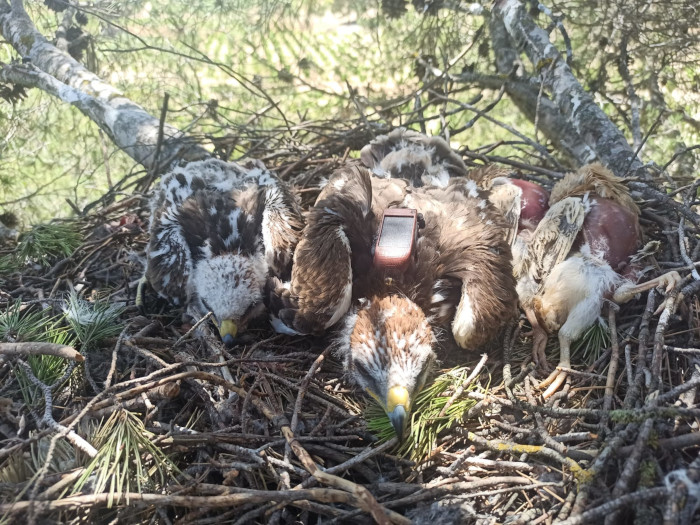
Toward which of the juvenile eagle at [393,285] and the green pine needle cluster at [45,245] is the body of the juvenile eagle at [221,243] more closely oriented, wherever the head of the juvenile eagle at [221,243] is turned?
the juvenile eagle

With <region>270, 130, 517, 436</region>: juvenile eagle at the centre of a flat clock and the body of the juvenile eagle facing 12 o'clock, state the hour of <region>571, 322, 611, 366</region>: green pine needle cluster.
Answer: The green pine needle cluster is roughly at 9 o'clock from the juvenile eagle.

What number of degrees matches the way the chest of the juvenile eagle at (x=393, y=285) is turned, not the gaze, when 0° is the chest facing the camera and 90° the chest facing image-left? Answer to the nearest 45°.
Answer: approximately 0°

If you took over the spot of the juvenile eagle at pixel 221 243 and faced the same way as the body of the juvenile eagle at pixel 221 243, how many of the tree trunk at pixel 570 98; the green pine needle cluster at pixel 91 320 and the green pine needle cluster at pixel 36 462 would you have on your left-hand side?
1

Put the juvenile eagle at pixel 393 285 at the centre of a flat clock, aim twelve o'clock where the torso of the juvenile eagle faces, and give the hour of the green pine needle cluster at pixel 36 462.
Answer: The green pine needle cluster is roughly at 2 o'clock from the juvenile eagle.

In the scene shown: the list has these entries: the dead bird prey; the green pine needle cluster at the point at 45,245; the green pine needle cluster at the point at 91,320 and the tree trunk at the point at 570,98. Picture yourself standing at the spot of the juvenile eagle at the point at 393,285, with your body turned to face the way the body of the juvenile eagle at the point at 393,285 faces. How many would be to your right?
2

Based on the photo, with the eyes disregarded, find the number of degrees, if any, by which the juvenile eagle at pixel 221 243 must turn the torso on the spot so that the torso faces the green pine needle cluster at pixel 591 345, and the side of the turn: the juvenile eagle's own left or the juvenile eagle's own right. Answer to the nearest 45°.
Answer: approximately 45° to the juvenile eagle's own left

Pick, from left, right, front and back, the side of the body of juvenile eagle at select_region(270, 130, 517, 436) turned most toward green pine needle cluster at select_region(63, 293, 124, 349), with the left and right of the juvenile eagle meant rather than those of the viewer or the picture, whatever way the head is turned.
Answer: right

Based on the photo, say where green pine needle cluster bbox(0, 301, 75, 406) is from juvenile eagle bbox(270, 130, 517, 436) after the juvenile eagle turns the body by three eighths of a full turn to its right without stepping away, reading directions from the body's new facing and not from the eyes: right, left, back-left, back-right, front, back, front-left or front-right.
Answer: front-left

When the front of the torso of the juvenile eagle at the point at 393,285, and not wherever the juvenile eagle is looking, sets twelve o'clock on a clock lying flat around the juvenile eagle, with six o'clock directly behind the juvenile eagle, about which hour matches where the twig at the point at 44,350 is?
The twig is roughly at 2 o'clock from the juvenile eagle.

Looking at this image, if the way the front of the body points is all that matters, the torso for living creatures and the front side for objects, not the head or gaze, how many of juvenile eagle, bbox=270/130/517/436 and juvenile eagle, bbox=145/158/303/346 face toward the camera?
2

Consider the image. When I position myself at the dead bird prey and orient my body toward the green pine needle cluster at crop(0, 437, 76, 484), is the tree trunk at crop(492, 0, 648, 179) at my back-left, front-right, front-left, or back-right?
back-right

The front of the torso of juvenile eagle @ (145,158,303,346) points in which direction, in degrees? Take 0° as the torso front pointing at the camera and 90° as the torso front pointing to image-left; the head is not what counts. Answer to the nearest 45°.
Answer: approximately 0°
